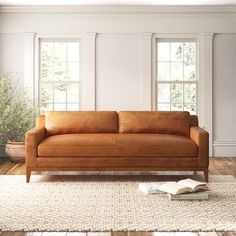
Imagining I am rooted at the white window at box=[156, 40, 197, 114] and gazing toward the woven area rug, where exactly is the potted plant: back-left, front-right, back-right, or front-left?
front-right

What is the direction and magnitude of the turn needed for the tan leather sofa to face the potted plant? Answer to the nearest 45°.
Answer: approximately 135° to its right

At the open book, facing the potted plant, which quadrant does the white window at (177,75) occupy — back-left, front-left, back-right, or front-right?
front-right

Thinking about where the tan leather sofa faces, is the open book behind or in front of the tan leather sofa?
in front

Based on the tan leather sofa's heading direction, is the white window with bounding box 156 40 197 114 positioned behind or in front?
behind

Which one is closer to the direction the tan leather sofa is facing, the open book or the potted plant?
the open book

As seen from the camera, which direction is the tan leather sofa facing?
toward the camera

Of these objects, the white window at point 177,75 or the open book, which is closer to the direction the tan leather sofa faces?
the open book
